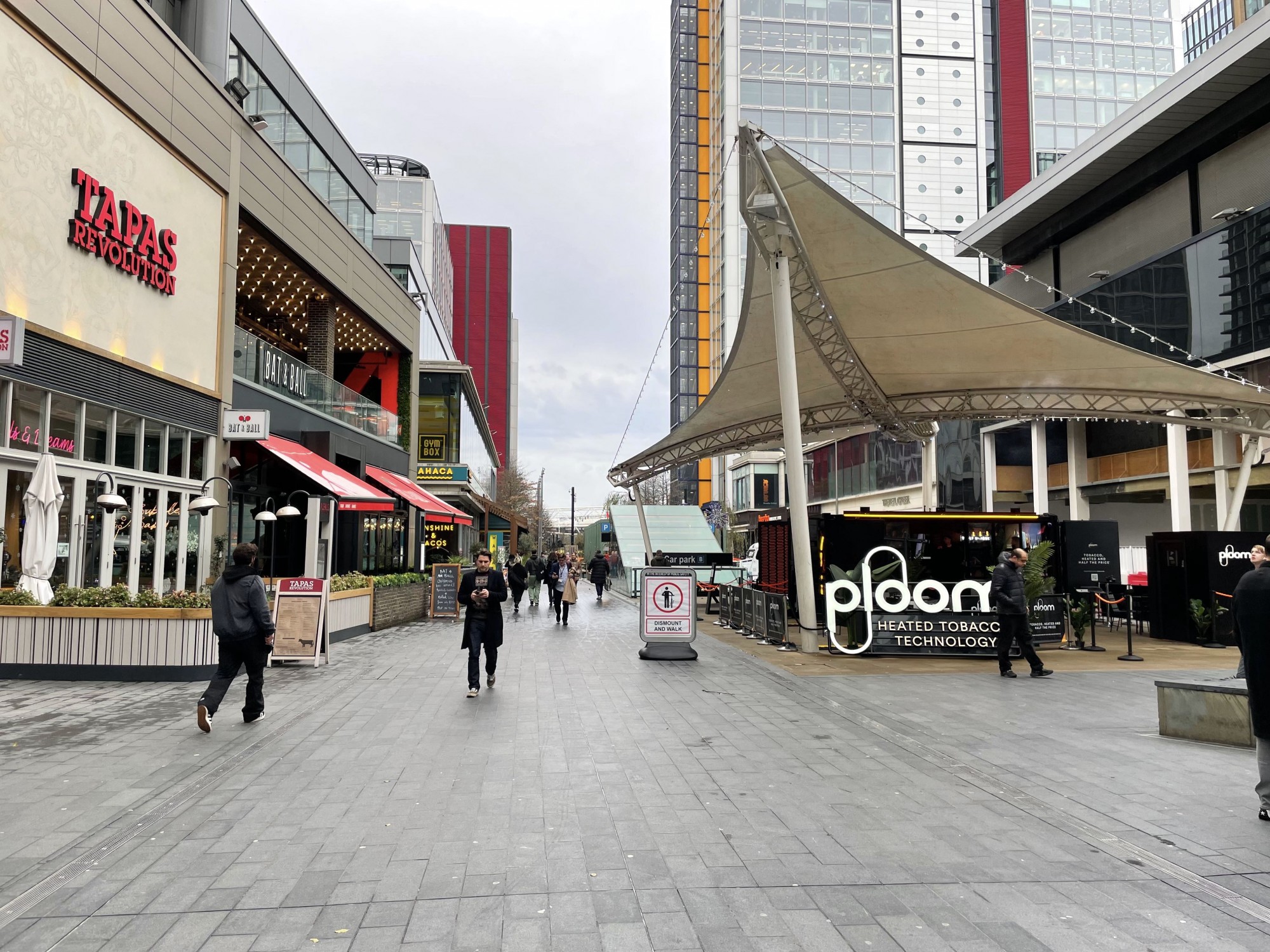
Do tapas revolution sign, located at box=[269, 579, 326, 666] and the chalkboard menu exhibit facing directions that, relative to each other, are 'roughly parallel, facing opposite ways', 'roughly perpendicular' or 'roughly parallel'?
roughly parallel

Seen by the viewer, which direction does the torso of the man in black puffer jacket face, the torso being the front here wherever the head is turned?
to the viewer's right

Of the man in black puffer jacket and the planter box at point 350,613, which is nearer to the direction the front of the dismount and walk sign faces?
the man in black puffer jacket

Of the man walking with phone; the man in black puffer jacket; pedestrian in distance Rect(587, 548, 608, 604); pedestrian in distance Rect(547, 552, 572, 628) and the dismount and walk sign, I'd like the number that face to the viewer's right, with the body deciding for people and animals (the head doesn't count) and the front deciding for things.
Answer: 1

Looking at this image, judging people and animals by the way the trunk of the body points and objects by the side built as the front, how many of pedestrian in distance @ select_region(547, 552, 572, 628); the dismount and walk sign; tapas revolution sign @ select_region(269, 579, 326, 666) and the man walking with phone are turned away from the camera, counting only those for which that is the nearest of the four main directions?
0

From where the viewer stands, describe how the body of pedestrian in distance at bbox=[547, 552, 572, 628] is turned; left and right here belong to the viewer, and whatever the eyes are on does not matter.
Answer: facing the viewer

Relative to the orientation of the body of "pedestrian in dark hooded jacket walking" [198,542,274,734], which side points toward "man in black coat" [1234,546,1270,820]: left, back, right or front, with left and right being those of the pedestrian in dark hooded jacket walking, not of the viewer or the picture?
right

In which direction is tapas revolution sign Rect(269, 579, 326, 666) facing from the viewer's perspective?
toward the camera

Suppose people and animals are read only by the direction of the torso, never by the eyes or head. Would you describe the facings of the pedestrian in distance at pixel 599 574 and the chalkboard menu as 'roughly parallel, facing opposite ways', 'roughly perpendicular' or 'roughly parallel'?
roughly parallel, facing opposite ways

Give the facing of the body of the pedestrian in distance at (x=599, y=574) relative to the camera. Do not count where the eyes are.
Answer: away from the camera

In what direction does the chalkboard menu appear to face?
toward the camera

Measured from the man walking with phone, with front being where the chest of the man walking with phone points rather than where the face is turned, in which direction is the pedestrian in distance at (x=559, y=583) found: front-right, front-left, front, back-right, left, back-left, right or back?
back

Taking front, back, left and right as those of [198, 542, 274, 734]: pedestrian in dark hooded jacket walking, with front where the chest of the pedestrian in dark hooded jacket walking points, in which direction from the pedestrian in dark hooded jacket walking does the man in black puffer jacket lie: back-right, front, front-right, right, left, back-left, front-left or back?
front-right

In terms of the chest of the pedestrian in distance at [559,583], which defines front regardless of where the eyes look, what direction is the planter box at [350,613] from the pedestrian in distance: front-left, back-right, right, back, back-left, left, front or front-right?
front-right

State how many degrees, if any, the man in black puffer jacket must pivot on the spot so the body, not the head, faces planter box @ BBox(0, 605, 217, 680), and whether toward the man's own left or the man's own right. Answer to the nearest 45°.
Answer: approximately 135° to the man's own right
